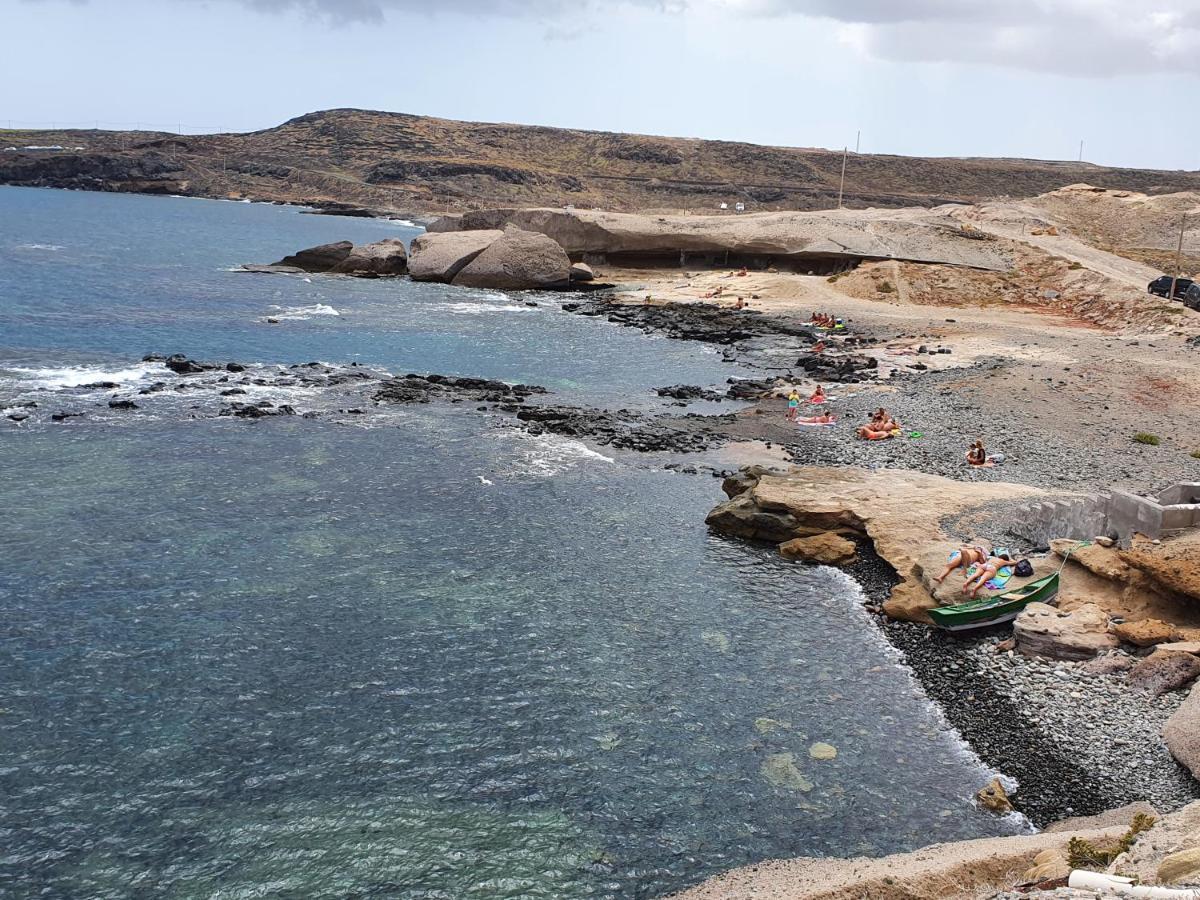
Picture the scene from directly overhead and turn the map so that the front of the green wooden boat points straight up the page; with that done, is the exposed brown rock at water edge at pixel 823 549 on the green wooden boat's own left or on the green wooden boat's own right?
on the green wooden boat's own left

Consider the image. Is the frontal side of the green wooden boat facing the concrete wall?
yes

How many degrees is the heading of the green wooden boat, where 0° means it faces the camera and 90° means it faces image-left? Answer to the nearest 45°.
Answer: approximately 225°

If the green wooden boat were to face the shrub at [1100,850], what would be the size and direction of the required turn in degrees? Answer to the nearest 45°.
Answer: approximately 135° to its right

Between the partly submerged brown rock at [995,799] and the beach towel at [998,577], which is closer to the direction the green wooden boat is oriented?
the beach towel

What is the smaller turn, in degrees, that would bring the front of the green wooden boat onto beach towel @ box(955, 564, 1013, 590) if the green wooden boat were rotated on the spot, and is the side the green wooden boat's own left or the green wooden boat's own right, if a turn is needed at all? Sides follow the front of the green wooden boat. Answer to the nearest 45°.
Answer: approximately 45° to the green wooden boat's own left
